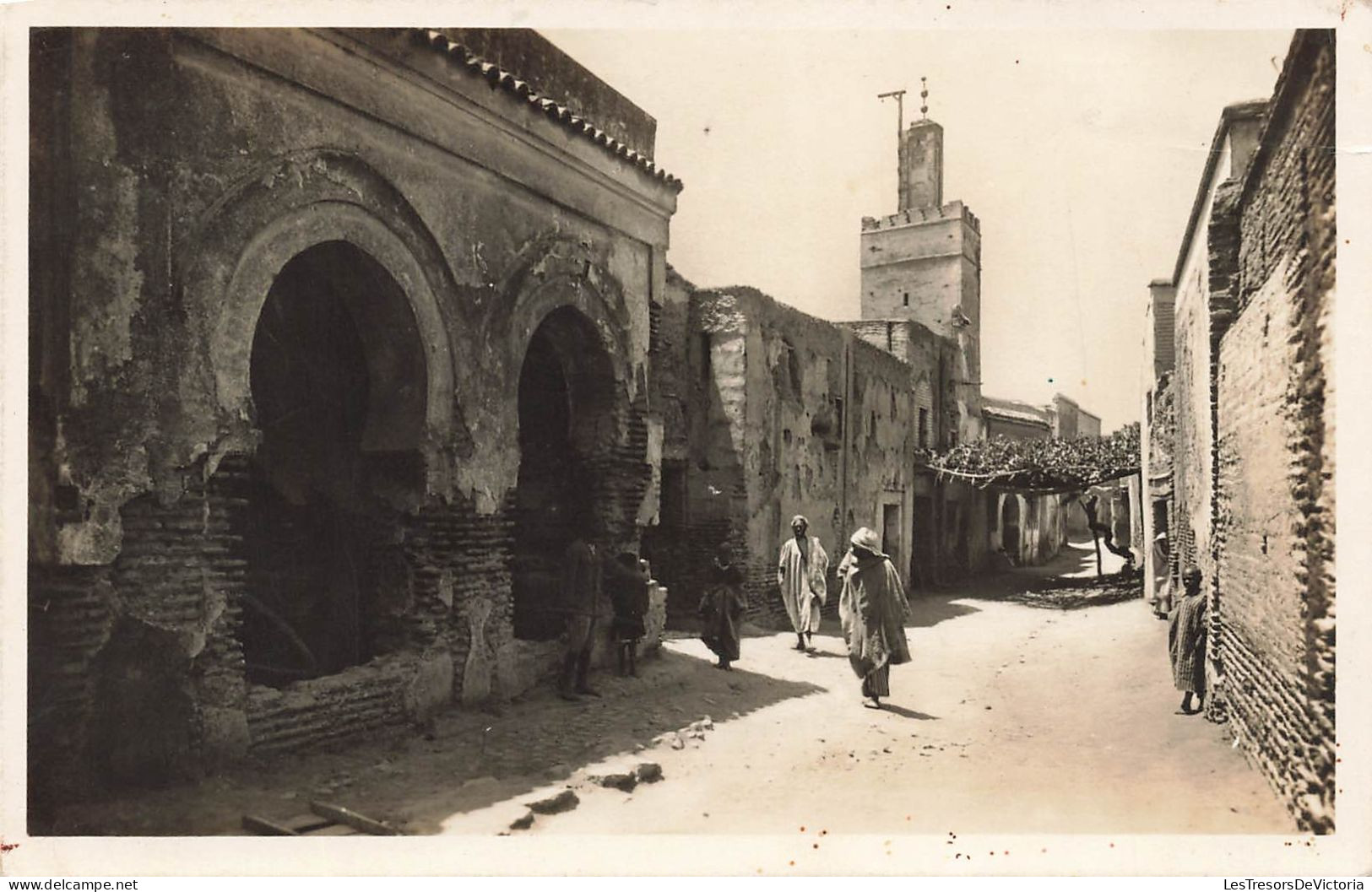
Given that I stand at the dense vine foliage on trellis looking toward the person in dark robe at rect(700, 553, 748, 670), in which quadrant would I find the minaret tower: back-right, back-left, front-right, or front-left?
back-right

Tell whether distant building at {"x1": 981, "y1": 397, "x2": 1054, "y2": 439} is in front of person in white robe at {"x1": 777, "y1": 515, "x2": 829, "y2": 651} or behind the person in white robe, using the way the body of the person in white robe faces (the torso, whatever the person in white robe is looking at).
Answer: behind

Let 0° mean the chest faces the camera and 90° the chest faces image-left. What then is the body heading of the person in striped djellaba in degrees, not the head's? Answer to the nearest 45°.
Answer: approximately 45°

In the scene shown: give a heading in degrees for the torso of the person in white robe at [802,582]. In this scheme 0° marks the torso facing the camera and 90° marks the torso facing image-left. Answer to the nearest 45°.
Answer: approximately 0°

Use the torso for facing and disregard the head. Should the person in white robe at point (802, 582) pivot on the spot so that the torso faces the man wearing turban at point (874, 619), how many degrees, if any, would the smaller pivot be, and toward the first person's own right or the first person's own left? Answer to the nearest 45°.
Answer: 0° — they already face them

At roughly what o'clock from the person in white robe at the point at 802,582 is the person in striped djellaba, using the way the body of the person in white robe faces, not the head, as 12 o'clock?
The person in striped djellaba is roughly at 11 o'clock from the person in white robe.

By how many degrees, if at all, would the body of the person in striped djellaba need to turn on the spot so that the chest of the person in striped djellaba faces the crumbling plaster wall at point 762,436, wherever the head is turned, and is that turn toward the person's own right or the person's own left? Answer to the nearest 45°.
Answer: approximately 90° to the person's own right

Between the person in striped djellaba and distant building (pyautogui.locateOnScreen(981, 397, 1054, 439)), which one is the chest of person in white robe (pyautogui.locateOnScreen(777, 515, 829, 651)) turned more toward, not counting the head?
the person in striped djellaba

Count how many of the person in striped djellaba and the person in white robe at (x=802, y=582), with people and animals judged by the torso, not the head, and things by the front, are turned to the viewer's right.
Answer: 0
